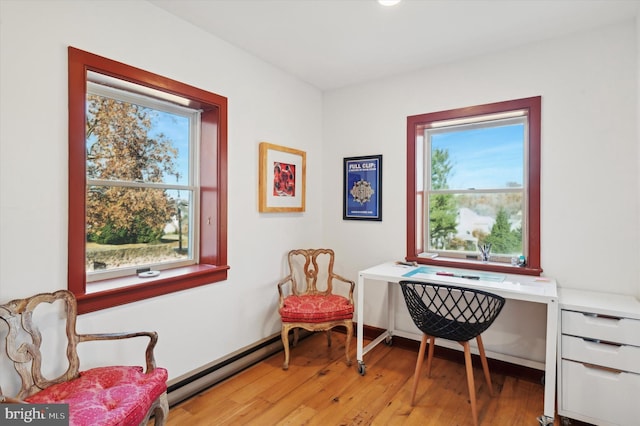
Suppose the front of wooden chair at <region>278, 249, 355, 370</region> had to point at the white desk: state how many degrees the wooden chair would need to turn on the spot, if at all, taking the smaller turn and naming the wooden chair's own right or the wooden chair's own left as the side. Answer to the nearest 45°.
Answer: approximately 45° to the wooden chair's own left

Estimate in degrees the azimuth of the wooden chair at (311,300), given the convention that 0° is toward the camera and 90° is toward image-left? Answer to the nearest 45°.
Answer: approximately 0°

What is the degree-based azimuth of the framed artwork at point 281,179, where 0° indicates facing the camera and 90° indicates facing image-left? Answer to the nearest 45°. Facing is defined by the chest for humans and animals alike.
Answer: approximately 315°

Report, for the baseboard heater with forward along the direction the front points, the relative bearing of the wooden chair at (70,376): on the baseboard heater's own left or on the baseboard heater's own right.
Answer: on the baseboard heater's own right

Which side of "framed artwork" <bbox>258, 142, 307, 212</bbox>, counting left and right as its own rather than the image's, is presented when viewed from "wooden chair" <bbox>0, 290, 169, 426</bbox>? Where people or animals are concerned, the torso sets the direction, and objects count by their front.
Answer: right

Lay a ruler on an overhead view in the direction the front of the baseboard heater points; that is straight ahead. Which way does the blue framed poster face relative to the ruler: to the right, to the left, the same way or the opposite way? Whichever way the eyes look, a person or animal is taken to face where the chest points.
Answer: to the right

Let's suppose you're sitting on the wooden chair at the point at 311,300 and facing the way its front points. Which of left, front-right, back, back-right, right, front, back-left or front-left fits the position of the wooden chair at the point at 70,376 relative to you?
front-right

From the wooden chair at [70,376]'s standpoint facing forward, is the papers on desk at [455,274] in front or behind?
in front

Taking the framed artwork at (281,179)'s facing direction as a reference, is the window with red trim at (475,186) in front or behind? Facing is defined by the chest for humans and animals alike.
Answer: in front
